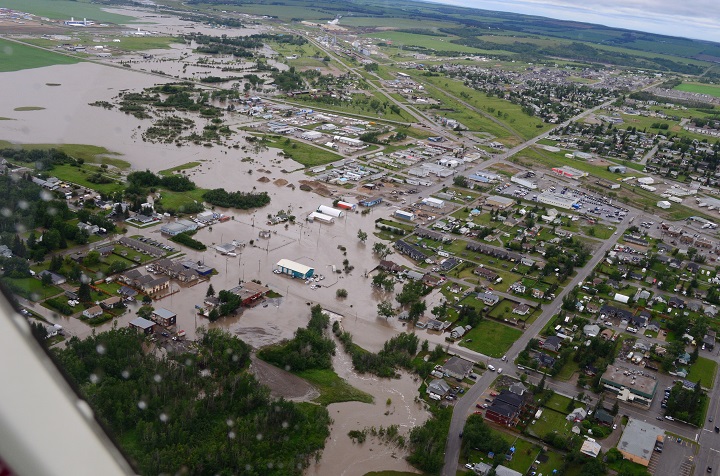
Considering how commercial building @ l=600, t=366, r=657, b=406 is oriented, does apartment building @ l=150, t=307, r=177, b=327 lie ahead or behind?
ahead

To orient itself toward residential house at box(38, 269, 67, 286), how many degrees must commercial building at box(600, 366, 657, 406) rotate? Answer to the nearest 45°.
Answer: approximately 45° to its right

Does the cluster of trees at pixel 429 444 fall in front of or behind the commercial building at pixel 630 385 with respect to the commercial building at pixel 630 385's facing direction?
in front

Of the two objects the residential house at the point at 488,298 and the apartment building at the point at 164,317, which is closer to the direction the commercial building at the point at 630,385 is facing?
the apartment building
